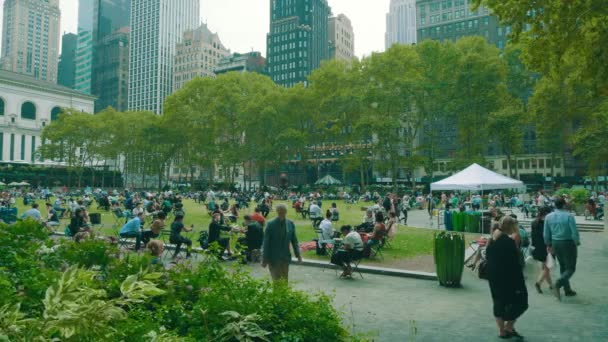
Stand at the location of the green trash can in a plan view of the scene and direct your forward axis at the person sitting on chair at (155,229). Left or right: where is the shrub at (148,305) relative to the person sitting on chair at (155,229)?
left

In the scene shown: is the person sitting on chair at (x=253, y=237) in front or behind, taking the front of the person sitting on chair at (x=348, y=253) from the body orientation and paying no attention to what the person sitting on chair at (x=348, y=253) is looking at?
in front

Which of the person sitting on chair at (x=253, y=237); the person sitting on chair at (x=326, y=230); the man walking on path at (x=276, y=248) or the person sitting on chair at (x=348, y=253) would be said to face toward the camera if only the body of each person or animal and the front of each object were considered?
the man walking on path

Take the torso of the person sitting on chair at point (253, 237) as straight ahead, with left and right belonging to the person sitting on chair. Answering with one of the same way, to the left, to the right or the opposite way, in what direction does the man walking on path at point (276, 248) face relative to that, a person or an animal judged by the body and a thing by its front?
to the left

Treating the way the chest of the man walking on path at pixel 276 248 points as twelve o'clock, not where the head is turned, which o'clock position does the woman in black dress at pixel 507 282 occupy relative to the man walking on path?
The woman in black dress is roughly at 10 o'clock from the man walking on path.

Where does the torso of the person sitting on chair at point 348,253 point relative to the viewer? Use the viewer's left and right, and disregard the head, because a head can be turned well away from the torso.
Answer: facing to the left of the viewer

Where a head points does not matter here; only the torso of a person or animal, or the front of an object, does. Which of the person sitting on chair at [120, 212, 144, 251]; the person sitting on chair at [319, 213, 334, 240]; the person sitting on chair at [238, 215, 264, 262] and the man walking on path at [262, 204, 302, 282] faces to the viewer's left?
the person sitting on chair at [238, 215, 264, 262]

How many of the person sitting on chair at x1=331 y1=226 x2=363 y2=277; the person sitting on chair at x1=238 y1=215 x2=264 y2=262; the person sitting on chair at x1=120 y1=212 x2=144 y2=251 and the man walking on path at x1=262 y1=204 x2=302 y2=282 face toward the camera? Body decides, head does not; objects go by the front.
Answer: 1
